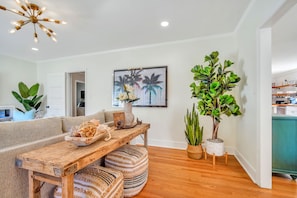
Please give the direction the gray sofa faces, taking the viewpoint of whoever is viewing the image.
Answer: facing away from the viewer and to the left of the viewer

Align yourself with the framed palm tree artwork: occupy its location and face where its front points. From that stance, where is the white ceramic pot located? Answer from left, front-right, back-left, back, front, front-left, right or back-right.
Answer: front-left

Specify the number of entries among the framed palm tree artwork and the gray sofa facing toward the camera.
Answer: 1

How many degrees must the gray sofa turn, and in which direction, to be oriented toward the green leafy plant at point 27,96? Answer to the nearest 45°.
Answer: approximately 45° to its right

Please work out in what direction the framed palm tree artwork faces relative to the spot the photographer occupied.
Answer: facing the viewer

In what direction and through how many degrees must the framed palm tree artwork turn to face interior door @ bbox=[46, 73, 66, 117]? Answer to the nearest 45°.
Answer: approximately 135° to its right

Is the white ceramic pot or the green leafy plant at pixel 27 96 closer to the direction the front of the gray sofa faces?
the green leafy plant

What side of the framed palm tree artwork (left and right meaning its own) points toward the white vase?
front

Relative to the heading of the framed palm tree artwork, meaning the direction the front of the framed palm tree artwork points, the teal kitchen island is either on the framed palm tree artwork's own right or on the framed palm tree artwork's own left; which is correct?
on the framed palm tree artwork's own left

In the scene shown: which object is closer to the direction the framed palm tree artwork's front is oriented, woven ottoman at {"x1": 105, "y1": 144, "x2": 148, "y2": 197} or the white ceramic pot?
the woven ottoman

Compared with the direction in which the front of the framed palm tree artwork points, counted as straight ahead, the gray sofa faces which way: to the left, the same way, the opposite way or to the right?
to the right

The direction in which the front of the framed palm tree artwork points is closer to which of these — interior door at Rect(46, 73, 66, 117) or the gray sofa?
the gray sofa
